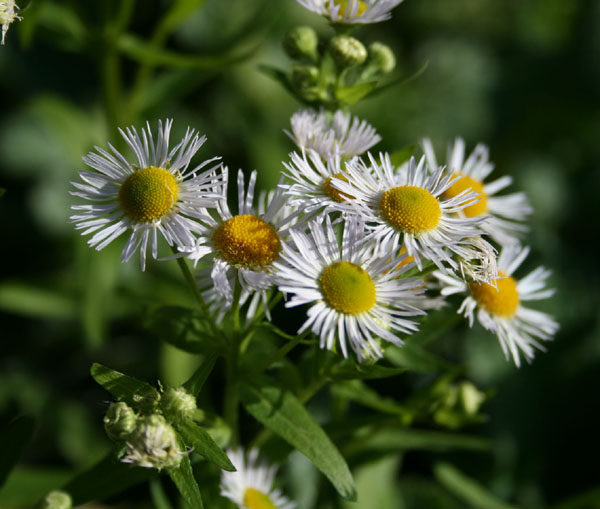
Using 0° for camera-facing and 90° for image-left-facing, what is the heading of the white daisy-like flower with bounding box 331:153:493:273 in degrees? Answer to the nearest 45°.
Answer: approximately 0°

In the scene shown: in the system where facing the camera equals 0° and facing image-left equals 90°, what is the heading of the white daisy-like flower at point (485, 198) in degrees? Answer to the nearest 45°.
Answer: approximately 0°
